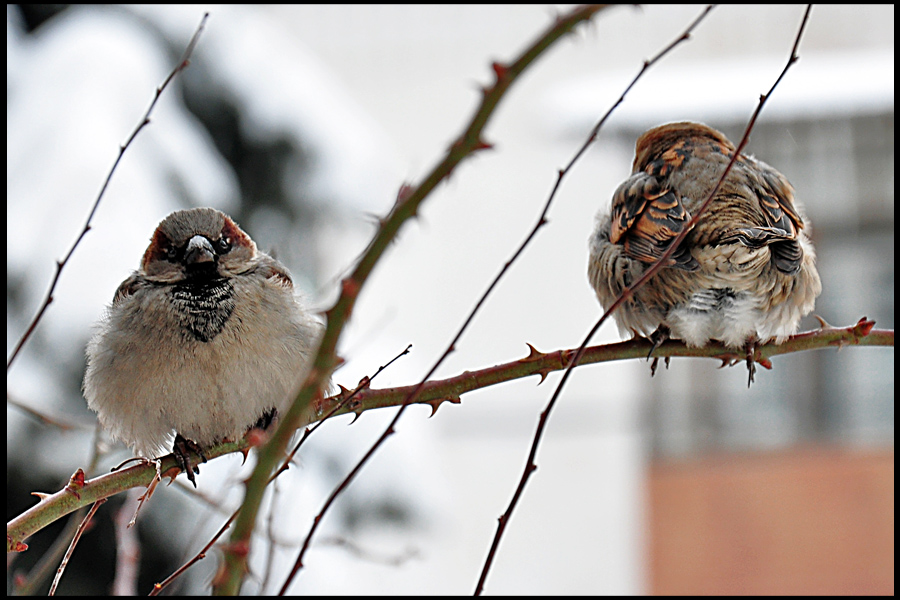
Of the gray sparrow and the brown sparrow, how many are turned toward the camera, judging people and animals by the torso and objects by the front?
1

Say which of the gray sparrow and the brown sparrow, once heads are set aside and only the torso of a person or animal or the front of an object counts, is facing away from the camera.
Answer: the brown sparrow

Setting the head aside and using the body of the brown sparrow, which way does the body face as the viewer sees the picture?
away from the camera

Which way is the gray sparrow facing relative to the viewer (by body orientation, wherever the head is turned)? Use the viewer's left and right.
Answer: facing the viewer

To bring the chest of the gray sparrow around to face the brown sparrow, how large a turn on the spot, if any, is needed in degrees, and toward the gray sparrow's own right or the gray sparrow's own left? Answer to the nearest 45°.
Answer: approximately 90° to the gray sparrow's own left
